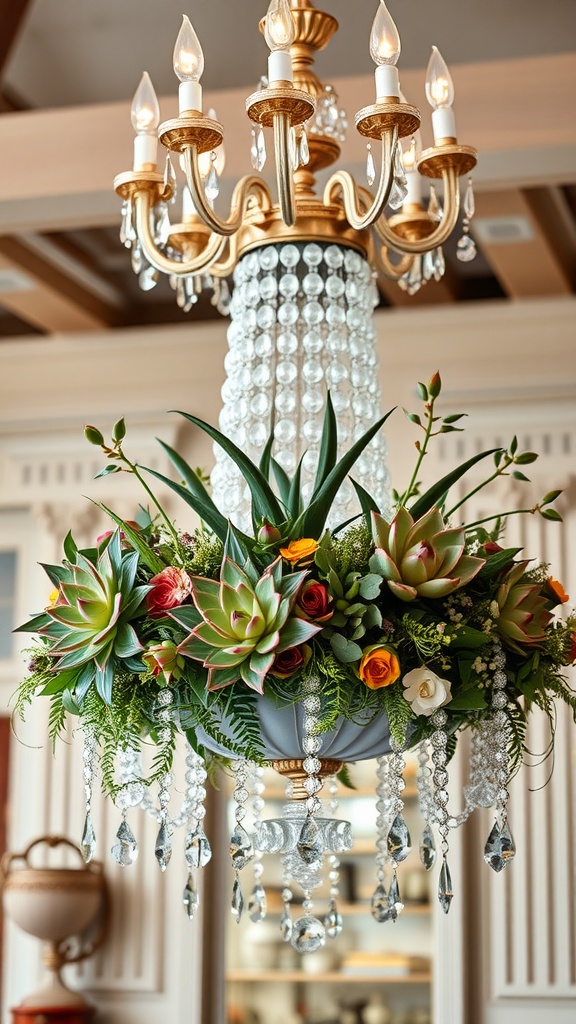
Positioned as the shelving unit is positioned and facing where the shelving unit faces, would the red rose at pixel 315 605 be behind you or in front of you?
in front

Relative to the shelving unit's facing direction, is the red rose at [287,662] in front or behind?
in front

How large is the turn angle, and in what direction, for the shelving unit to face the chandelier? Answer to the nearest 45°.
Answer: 0° — it already faces it

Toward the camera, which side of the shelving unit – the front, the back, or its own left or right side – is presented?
front
